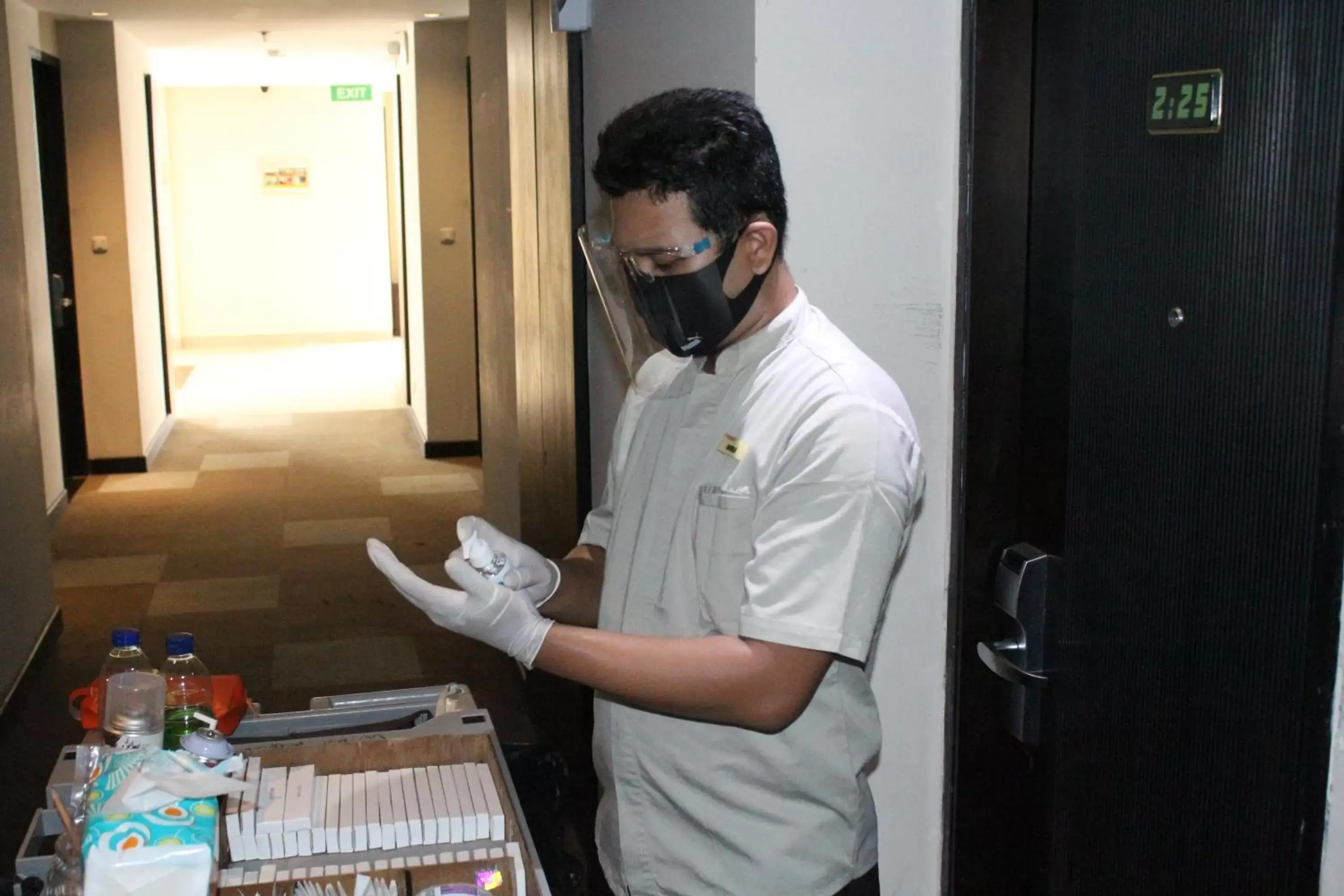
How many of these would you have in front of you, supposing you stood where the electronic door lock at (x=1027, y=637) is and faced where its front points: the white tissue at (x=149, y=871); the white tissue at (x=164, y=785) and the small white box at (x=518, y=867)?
3

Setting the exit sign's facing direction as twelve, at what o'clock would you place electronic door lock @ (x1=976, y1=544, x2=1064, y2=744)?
The electronic door lock is roughly at 12 o'clock from the exit sign.

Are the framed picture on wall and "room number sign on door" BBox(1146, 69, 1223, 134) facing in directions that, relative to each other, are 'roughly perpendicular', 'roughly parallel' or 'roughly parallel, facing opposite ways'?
roughly perpendicular

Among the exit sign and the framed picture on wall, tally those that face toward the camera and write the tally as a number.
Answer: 2

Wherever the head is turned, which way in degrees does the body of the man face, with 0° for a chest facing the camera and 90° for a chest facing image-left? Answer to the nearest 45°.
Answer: approximately 45°

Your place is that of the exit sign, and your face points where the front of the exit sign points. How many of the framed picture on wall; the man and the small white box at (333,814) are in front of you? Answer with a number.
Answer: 2

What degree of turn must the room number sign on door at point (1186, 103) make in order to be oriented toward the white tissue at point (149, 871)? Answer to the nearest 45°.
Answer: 0° — it already faces it

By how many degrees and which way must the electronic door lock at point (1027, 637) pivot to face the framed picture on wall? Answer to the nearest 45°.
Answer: approximately 90° to its right

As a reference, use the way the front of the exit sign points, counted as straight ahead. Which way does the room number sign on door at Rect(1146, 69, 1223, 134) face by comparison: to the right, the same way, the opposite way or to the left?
to the right

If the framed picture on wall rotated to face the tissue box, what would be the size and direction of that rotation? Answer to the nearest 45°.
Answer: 0° — it already faces it

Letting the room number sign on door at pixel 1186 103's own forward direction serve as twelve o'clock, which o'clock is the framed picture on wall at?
The framed picture on wall is roughly at 3 o'clock from the room number sign on door.
